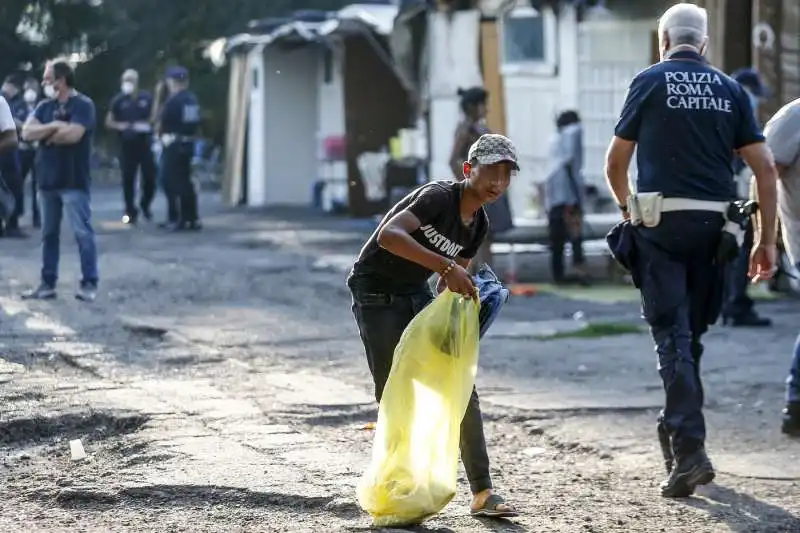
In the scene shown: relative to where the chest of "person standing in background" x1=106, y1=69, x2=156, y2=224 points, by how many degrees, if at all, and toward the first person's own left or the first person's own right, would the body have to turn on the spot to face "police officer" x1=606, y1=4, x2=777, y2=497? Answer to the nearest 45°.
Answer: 0° — they already face them

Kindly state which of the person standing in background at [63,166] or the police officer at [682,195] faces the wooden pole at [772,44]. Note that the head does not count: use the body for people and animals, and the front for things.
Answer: the police officer

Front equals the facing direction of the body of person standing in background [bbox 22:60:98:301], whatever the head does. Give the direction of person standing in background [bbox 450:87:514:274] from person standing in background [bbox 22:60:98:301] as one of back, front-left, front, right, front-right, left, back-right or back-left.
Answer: back-left

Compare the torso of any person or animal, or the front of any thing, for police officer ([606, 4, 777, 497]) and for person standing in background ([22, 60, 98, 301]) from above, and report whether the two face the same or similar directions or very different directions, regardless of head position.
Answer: very different directions

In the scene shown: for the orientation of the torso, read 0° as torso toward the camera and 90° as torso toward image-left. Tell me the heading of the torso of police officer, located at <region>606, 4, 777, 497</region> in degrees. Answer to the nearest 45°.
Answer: approximately 180°

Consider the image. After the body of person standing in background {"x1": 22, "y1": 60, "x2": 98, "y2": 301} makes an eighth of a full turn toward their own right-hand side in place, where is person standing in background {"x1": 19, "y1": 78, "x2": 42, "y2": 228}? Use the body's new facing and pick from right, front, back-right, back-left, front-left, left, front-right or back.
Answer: right

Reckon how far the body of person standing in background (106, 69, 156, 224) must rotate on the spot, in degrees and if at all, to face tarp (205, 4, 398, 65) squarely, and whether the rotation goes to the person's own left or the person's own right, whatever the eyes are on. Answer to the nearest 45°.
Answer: approximately 135° to the person's own left

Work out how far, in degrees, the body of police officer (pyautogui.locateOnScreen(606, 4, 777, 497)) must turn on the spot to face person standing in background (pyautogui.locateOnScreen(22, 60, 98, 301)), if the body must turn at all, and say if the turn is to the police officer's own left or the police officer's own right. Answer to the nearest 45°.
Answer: approximately 45° to the police officer's own left

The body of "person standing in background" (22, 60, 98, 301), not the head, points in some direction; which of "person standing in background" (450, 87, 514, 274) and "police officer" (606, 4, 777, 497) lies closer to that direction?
the police officer

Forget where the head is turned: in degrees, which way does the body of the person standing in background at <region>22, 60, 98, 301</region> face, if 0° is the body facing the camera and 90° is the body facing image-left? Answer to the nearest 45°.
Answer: approximately 45°

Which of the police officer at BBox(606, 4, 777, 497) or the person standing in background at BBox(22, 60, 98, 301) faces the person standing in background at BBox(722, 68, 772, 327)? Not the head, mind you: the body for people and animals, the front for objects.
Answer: the police officer
